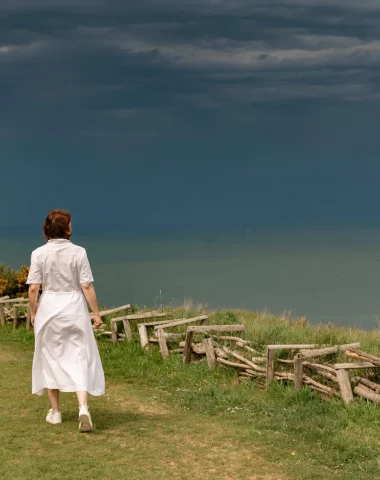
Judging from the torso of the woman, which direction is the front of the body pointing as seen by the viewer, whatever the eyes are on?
away from the camera

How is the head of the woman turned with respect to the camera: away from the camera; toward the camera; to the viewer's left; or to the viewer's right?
away from the camera
